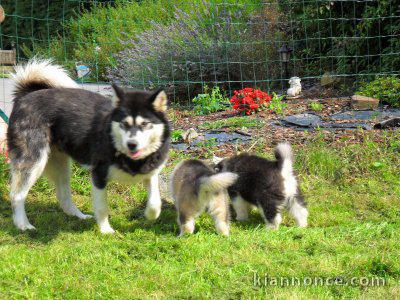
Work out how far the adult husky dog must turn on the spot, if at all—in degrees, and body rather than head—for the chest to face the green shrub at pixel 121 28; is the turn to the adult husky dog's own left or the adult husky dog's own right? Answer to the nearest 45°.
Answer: approximately 135° to the adult husky dog's own left

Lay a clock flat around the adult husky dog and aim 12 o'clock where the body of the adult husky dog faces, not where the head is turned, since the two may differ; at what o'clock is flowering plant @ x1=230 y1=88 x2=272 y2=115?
The flowering plant is roughly at 9 o'clock from the adult husky dog.

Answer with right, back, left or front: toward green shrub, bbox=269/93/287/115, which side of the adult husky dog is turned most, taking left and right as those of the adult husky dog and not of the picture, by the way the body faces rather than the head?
left

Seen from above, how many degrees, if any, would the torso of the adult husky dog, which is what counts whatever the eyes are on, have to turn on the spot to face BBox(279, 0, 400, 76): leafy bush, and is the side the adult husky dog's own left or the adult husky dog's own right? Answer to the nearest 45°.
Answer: approximately 90° to the adult husky dog's own left

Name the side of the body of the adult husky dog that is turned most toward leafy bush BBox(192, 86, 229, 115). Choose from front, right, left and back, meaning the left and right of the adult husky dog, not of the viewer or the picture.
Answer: left

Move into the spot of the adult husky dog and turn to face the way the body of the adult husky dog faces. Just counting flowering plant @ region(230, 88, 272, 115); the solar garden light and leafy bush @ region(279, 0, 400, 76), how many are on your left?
3

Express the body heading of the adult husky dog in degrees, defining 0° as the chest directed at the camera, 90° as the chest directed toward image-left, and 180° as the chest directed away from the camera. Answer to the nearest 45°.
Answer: approximately 315°

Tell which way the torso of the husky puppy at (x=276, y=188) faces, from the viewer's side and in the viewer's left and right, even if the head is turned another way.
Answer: facing away from the viewer and to the left of the viewer

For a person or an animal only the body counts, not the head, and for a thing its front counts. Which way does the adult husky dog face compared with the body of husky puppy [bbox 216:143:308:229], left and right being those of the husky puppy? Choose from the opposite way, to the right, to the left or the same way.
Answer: the opposite way

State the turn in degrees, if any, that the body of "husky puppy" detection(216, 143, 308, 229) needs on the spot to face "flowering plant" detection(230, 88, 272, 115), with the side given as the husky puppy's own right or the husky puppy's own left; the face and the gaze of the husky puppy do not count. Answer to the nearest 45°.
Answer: approximately 45° to the husky puppy's own right
